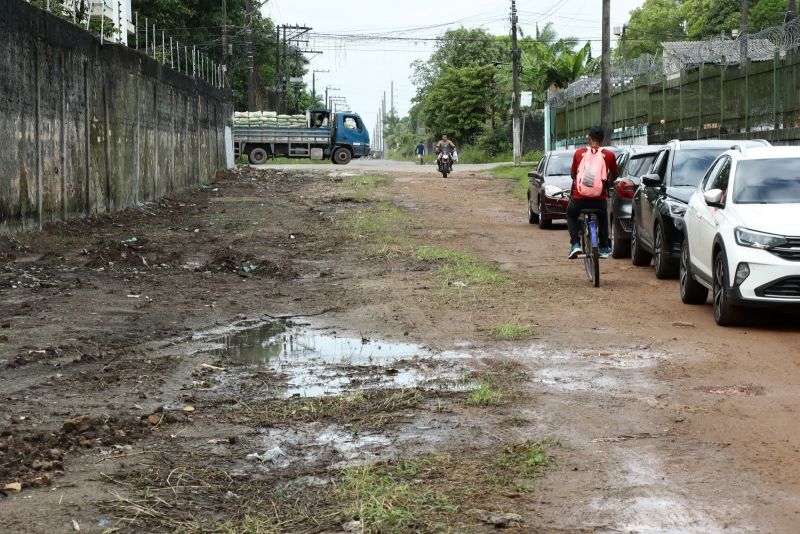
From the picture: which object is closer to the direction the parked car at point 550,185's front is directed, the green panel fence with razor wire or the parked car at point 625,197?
the parked car

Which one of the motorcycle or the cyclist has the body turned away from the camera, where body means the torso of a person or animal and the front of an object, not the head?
the cyclist

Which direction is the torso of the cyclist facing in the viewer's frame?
away from the camera

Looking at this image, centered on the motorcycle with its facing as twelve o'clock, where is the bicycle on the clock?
The bicycle is roughly at 12 o'clock from the motorcycle.

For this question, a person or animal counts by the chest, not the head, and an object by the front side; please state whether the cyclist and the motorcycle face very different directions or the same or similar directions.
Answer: very different directions

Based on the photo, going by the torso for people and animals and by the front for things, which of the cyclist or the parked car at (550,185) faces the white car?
the parked car

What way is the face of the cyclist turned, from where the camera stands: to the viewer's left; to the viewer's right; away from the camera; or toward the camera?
away from the camera

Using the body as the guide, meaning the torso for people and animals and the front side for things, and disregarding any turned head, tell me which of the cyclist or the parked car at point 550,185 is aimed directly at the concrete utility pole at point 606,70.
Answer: the cyclist

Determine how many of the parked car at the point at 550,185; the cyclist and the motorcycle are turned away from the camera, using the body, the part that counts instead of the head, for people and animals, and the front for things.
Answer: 1

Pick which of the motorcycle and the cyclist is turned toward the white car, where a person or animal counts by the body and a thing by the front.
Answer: the motorcycle
